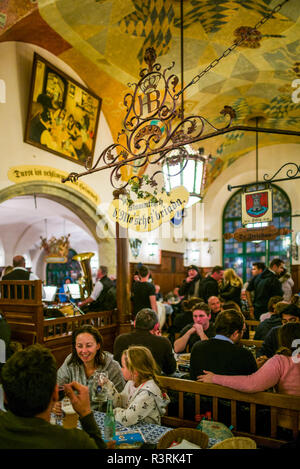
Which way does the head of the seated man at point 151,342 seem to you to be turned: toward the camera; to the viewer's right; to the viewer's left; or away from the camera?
away from the camera

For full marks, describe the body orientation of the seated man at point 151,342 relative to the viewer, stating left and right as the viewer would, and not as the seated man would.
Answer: facing away from the viewer

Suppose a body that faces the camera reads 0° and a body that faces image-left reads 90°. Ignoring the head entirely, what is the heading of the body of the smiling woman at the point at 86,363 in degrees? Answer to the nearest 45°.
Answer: approximately 0°

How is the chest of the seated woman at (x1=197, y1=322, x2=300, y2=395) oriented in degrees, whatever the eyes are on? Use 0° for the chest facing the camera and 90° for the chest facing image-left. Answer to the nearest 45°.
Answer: approximately 180°

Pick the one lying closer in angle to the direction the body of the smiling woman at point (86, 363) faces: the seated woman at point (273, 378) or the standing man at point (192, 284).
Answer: the seated woman
